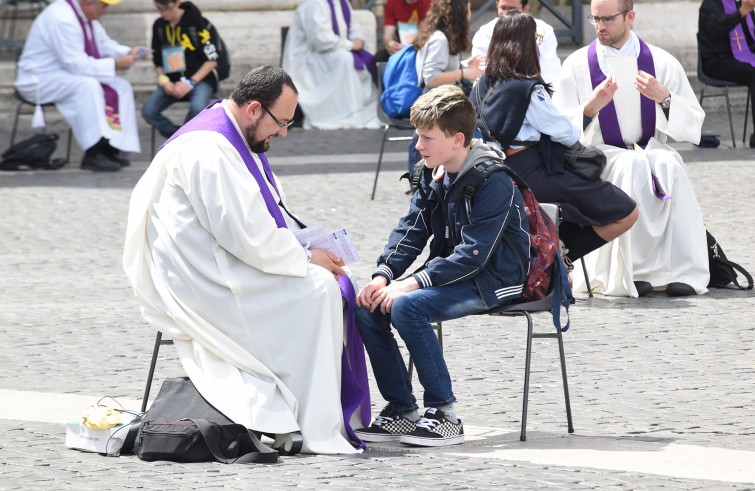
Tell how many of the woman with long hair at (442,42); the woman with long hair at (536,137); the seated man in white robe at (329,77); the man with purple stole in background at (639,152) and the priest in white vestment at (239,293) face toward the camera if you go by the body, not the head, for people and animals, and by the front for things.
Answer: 1

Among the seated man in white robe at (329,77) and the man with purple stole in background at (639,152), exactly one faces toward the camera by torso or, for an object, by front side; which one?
the man with purple stole in background

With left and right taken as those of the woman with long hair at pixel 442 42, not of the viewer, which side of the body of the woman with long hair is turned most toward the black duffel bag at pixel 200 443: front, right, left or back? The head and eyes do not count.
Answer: right

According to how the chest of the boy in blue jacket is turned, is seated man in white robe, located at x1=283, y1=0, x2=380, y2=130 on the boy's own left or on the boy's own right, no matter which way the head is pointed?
on the boy's own right

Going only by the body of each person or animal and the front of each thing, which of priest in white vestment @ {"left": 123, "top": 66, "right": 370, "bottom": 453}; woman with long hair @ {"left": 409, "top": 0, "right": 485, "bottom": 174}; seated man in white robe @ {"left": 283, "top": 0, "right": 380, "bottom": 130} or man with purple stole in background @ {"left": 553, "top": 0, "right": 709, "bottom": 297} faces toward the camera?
the man with purple stole in background

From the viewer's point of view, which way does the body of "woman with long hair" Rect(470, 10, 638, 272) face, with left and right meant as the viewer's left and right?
facing away from the viewer and to the right of the viewer

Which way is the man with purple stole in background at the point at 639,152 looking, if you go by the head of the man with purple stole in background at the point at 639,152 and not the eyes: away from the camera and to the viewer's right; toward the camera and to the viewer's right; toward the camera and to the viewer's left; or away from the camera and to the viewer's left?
toward the camera and to the viewer's left

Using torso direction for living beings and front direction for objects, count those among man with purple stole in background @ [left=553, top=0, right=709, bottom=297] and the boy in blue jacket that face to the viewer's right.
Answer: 0

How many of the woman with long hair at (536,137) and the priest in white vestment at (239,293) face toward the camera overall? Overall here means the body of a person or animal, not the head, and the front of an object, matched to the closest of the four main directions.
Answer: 0

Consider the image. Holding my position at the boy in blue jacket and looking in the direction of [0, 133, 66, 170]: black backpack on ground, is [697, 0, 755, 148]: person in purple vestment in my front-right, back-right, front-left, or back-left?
front-right

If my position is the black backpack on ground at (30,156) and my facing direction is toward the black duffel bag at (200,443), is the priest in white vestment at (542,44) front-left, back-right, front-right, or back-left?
front-left

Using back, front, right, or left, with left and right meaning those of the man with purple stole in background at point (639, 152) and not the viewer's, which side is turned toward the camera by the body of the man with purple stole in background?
front

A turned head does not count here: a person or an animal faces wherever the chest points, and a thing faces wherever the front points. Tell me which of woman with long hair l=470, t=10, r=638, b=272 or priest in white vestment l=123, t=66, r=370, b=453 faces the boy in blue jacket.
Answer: the priest in white vestment

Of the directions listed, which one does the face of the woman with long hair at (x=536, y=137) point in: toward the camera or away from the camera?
away from the camera

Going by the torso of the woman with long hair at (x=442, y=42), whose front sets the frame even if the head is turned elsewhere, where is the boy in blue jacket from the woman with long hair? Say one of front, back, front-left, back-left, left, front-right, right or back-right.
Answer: right
